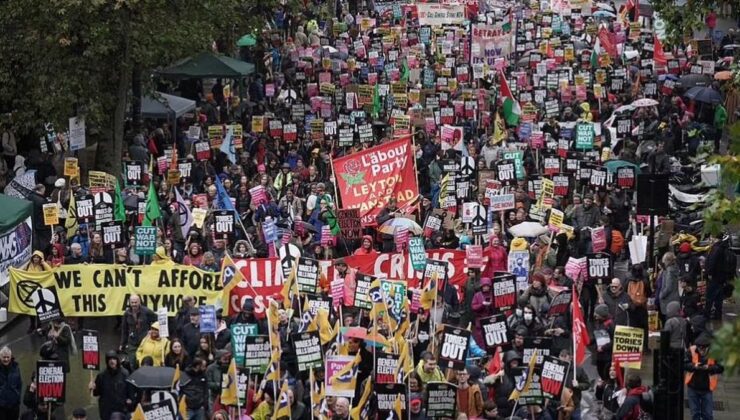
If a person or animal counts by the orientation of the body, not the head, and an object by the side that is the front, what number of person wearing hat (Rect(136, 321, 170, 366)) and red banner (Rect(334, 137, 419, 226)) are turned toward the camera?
2

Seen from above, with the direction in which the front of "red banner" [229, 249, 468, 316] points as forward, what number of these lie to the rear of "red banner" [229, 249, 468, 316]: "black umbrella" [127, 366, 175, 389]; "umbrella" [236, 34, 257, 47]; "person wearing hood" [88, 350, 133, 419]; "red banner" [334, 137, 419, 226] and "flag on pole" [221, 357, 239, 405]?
2

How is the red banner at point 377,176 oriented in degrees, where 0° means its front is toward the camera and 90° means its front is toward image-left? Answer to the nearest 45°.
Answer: approximately 0°

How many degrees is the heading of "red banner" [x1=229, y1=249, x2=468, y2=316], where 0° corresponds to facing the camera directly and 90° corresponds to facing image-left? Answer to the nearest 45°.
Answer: approximately 0°

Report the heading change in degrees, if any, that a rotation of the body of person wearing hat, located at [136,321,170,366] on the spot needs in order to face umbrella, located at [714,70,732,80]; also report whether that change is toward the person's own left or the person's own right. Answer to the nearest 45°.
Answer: approximately 135° to the person's own left

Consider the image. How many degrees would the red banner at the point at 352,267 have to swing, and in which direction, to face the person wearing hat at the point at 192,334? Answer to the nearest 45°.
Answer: approximately 45° to its right

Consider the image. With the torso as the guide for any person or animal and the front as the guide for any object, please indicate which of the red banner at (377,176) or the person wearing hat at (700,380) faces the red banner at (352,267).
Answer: the red banner at (377,176)
